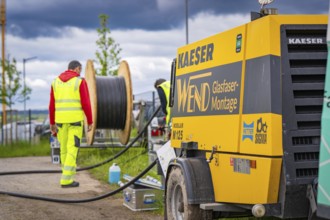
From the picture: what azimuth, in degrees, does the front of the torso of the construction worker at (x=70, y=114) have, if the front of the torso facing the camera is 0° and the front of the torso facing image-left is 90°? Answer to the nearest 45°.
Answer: approximately 225°

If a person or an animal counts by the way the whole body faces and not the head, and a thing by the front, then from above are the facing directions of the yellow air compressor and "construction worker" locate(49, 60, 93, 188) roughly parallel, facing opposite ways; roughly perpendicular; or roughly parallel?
roughly perpendicular
